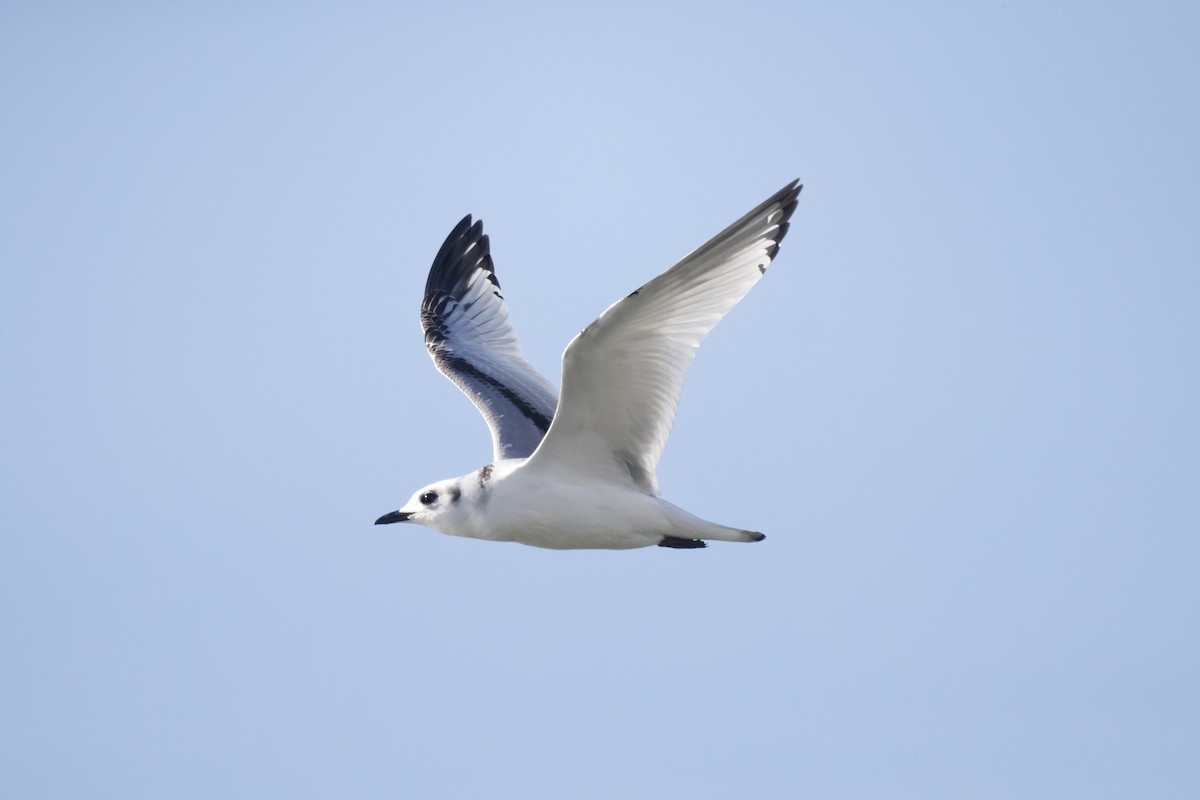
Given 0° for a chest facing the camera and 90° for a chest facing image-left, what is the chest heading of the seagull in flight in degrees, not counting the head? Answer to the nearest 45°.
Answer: approximately 90°
